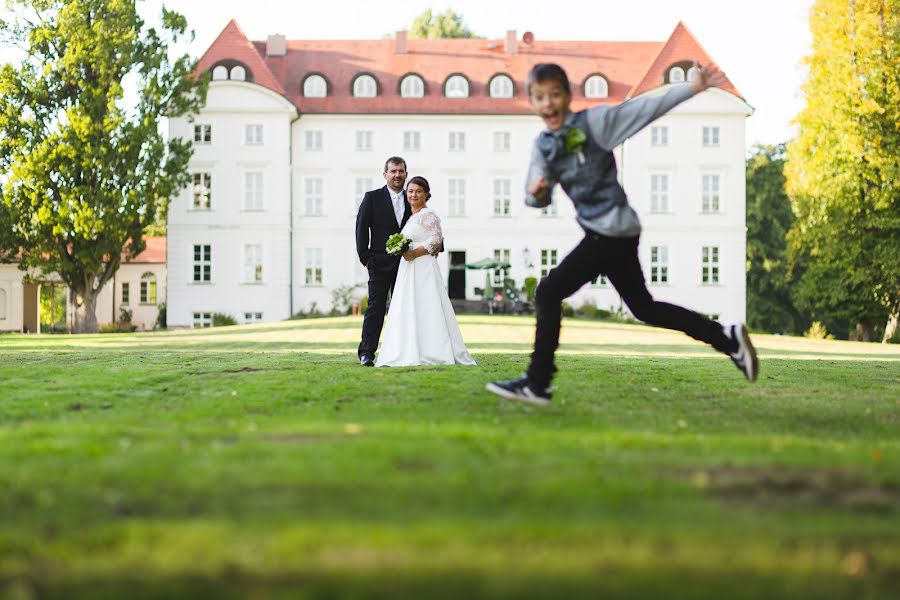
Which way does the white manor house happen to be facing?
toward the camera

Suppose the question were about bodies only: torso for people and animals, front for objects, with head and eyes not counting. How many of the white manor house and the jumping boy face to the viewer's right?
0

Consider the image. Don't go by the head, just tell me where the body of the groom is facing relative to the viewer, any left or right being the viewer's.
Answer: facing the viewer and to the right of the viewer

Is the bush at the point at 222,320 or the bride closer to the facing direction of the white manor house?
the bride

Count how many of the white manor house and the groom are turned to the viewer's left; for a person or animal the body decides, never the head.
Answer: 0

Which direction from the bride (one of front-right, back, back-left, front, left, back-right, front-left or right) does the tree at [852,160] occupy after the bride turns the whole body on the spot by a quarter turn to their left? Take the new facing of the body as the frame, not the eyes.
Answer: left

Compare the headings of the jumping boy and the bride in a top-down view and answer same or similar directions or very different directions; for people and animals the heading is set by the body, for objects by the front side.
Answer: same or similar directions

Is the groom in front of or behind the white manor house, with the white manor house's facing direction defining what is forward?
in front

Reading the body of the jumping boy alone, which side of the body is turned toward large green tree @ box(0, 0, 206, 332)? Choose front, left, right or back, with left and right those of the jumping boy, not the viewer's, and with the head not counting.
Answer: right

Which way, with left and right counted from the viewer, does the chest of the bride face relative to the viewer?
facing the viewer and to the left of the viewer

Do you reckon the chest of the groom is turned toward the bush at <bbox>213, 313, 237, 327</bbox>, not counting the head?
no

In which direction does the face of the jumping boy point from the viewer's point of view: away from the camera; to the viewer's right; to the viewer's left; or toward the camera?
toward the camera

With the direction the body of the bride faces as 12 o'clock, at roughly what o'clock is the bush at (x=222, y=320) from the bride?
The bush is roughly at 4 o'clock from the bride.

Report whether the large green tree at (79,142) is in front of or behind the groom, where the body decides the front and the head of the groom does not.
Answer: behind

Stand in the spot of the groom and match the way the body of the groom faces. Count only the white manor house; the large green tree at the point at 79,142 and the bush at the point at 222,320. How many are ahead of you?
0

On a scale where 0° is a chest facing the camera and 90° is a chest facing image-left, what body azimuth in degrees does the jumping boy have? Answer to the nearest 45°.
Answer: approximately 45°

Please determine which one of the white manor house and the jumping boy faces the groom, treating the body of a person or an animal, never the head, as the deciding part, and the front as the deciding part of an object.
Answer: the white manor house

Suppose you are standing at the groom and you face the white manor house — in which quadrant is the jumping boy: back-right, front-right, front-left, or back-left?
back-right
